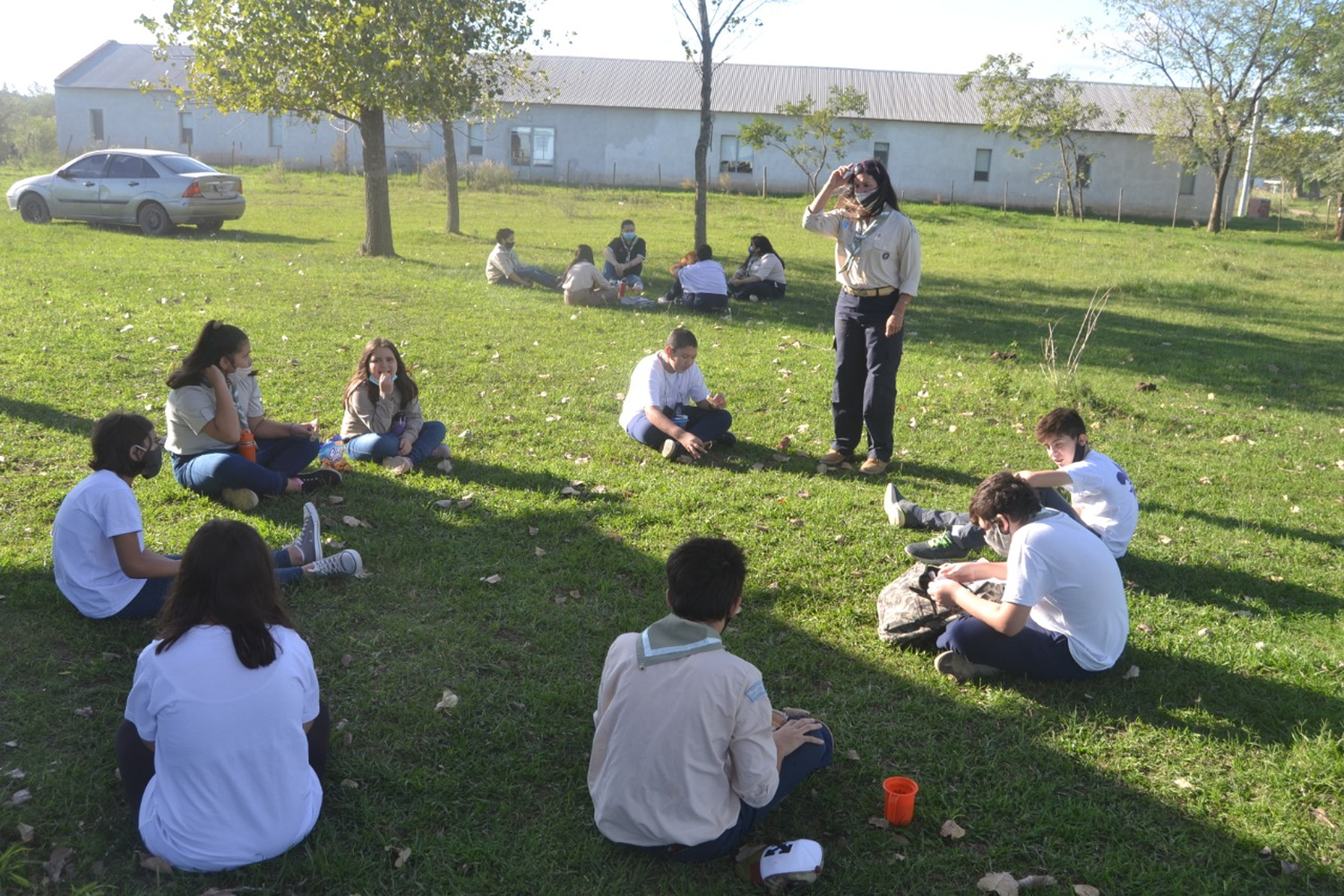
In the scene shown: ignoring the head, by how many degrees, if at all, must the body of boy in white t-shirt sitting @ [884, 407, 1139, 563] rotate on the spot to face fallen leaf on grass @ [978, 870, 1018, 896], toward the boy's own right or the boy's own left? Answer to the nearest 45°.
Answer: approximately 90° to the boy's own left

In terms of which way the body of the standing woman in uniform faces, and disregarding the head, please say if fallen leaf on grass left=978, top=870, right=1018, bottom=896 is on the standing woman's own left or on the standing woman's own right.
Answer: on the standing woman's own left

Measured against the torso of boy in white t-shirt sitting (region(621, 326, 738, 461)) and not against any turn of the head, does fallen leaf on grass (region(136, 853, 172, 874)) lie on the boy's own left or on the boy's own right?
on the boy's own right

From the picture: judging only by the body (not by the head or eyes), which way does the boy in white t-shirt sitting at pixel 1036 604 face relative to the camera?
to the viewer's left

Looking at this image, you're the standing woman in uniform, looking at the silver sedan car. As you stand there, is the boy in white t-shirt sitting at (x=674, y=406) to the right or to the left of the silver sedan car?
left

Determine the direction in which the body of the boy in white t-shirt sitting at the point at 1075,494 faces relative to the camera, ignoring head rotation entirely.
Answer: to the viewer's left

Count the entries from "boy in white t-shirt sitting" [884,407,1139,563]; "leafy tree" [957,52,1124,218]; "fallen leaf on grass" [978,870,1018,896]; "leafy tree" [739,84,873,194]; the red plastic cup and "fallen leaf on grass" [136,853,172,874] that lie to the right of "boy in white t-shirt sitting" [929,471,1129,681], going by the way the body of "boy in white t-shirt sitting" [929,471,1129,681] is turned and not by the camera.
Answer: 3

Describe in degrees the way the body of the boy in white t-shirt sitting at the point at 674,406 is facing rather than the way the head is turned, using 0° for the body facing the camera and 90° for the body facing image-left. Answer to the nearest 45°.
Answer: approximately 315°
